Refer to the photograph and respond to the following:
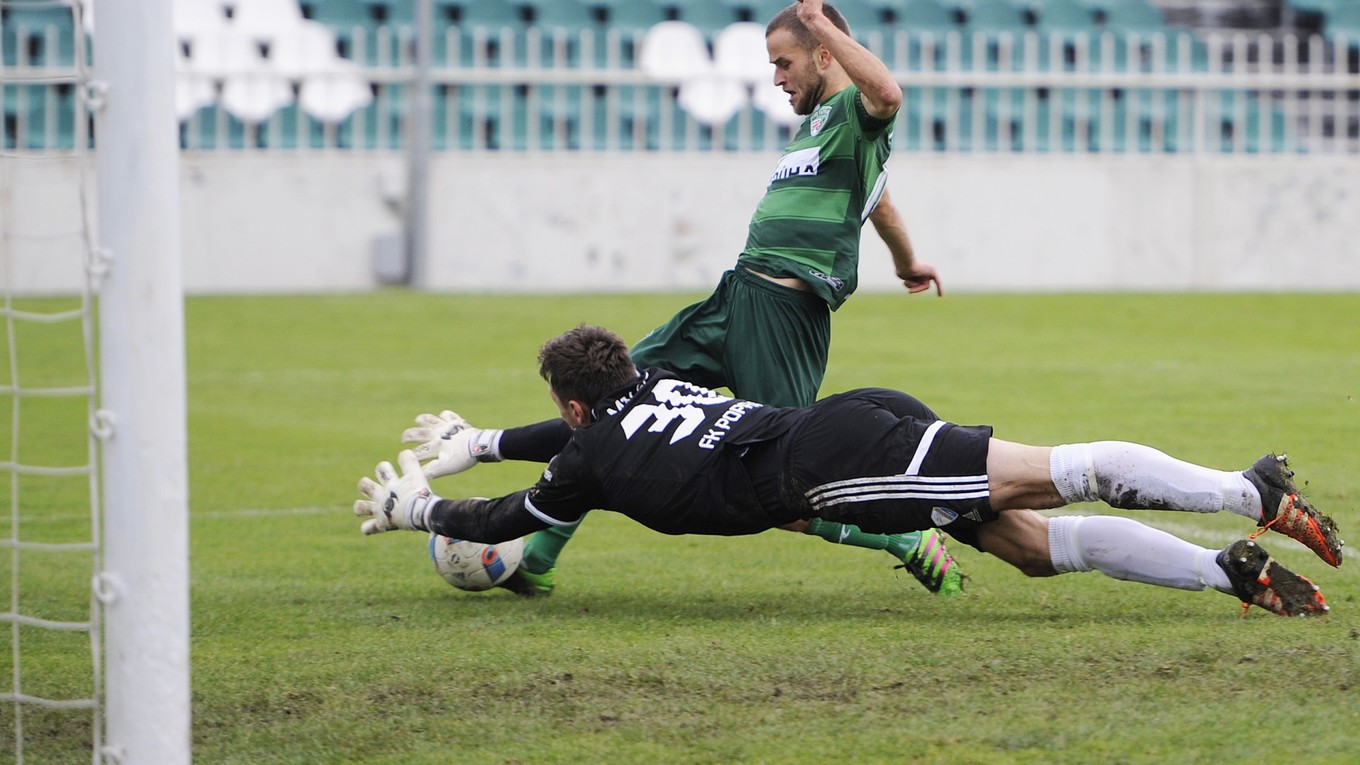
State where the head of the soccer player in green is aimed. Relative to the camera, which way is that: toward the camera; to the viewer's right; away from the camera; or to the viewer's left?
to the viewer's left

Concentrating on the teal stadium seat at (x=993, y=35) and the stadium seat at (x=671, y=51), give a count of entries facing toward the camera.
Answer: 2

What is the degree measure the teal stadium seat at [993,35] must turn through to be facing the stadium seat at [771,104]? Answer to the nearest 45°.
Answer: approximately 45° to its right

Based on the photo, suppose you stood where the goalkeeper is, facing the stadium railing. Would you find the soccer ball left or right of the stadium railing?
left

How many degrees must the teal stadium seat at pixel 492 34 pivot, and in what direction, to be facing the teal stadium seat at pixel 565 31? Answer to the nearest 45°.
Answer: approximately 90° to its left

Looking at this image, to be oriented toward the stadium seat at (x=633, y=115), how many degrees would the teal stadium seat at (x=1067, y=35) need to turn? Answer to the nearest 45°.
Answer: approximately 45° to its right

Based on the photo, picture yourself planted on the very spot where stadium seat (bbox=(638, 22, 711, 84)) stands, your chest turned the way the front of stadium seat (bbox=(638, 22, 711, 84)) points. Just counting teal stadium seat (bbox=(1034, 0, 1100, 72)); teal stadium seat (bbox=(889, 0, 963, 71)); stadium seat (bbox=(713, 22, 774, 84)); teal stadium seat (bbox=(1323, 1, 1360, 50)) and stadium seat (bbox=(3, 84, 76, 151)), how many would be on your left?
4

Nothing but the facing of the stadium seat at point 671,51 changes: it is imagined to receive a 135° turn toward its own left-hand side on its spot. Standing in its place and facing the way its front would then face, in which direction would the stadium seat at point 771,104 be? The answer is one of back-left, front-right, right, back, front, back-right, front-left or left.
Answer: right

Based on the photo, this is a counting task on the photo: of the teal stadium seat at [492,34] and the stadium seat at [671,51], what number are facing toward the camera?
2

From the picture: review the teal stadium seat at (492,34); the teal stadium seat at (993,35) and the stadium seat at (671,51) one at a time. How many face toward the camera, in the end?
3

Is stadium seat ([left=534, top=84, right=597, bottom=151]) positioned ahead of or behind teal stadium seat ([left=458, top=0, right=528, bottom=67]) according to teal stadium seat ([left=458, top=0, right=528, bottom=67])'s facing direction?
ahead

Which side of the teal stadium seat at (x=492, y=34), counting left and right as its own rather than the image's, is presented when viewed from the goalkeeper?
front

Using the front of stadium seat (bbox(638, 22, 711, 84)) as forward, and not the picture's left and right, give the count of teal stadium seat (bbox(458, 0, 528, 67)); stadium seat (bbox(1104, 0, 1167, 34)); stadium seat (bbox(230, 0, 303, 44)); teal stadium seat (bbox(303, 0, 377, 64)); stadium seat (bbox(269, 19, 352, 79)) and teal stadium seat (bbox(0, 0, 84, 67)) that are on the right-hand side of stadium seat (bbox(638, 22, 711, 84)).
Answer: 5

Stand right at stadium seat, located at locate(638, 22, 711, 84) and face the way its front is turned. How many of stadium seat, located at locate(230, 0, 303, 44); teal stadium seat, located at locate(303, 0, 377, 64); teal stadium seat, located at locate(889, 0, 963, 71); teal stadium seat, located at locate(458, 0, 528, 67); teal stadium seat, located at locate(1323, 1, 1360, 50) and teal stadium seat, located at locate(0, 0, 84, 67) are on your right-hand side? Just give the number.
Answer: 4

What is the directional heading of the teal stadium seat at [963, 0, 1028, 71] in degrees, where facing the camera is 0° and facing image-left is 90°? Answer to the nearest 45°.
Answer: approximately 0°
